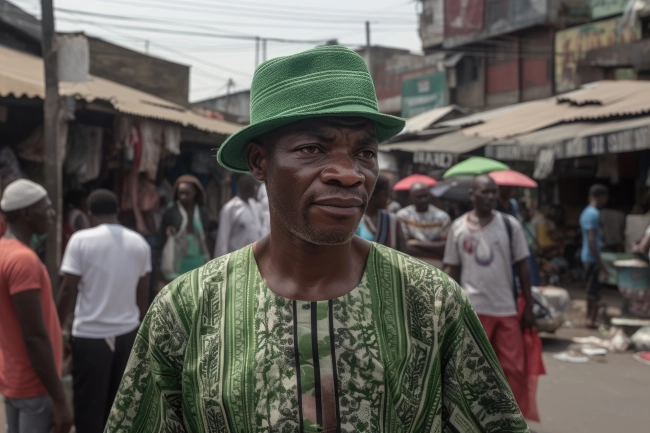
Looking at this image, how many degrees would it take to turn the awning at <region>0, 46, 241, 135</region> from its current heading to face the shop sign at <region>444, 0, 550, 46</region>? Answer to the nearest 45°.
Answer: approximately 90° to its left

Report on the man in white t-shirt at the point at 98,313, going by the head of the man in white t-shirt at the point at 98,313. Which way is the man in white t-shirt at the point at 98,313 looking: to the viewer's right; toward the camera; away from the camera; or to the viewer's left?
away from the camera

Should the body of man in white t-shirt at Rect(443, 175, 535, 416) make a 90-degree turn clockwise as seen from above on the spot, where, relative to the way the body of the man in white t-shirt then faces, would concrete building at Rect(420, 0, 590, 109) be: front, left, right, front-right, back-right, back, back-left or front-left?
right

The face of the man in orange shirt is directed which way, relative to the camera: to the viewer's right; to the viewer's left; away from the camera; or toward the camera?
to the viewer's right

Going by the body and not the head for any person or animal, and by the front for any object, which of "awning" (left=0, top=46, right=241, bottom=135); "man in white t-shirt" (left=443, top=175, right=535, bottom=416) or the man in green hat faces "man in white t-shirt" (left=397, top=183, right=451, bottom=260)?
the awning

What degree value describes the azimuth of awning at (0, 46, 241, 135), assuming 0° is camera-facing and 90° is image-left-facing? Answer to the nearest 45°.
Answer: approximately 315°

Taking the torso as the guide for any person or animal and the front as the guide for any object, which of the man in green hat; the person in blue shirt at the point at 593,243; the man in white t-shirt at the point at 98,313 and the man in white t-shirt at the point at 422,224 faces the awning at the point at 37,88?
the man in white t-shirt at the point at 98,313

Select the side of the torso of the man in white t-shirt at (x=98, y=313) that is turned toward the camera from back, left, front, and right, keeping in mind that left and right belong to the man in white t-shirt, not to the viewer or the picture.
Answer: back
